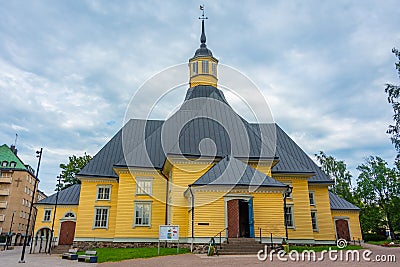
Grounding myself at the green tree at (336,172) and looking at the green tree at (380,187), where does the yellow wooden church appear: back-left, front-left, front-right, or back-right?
back-right

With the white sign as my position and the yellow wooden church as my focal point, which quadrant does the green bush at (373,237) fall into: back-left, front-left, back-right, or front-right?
front-right

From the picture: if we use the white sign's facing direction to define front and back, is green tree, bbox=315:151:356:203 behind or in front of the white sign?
behind

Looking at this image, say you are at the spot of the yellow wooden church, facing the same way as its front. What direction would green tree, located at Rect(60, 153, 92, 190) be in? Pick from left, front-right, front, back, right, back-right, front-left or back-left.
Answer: back-right

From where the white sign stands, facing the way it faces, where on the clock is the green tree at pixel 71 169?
The green tree is roughly at 5 o'clock from the white sign.

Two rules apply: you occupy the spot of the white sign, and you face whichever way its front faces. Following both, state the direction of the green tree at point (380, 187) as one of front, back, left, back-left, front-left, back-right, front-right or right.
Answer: back-left

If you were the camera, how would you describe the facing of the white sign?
facing the viewer

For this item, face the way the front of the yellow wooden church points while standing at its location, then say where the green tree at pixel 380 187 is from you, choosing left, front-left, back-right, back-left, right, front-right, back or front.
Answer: back-left

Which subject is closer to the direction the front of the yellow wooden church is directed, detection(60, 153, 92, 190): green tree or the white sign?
the white sign

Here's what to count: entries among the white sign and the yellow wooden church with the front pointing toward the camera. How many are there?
2

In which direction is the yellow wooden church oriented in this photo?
toward the camera

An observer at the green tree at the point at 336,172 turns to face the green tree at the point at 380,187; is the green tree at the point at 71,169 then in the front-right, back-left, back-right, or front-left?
back-right

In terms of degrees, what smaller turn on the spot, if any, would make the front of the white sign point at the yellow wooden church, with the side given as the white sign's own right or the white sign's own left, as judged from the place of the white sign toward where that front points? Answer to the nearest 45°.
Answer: approximately 180°

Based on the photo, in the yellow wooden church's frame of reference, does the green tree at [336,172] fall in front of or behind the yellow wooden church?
behind
